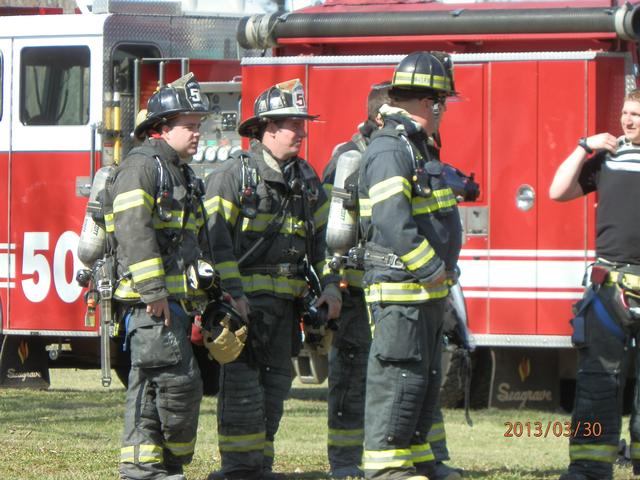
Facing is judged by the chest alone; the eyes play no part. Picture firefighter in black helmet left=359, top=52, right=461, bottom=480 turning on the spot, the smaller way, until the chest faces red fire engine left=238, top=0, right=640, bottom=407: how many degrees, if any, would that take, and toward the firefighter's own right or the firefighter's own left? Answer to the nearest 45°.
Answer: approximately 90° to the firefighter's own left

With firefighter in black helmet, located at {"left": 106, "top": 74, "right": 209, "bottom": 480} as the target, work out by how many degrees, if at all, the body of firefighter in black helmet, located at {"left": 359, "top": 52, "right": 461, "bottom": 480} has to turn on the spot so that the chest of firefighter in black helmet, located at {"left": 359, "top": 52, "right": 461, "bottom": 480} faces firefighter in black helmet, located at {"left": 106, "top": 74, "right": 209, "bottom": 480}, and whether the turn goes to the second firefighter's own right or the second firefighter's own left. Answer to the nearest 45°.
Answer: approximately 180°

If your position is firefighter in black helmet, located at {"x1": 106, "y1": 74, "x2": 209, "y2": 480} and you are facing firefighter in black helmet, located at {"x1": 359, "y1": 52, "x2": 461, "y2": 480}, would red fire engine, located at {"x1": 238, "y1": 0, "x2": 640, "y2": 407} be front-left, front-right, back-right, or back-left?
front-left

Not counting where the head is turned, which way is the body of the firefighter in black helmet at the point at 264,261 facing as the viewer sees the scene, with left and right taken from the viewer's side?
facing the viewer and to the right of the viewer

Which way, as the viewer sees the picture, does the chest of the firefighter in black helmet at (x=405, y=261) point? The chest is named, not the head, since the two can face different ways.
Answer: to the viewer's right

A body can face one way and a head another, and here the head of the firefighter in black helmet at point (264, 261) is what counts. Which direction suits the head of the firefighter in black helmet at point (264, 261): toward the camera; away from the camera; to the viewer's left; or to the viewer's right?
to the viewer's right

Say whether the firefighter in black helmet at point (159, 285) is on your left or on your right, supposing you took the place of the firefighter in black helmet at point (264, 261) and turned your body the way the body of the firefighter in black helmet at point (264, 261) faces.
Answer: on your right

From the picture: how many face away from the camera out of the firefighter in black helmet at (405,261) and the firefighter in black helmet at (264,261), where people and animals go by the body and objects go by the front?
0

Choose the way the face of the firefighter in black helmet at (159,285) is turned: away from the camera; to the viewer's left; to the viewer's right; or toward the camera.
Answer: to the viewer's right
